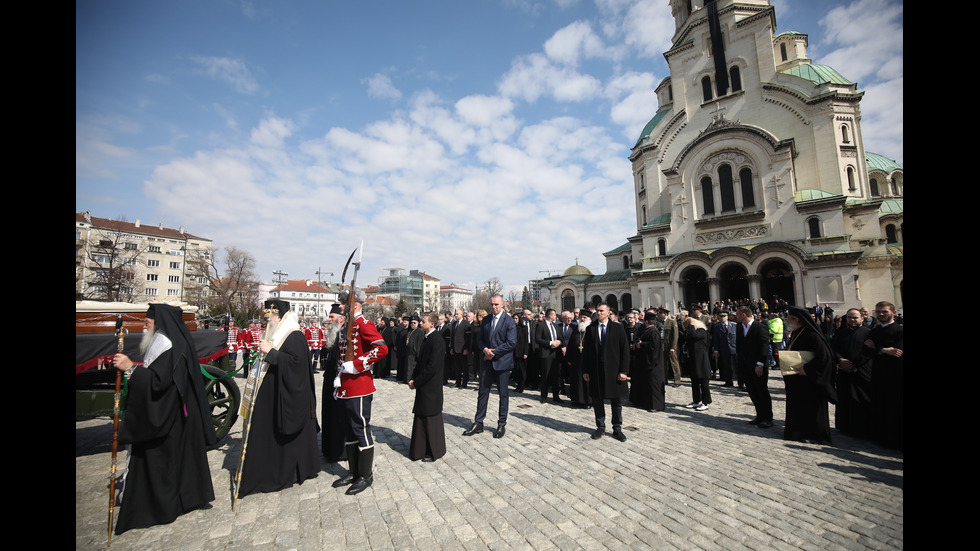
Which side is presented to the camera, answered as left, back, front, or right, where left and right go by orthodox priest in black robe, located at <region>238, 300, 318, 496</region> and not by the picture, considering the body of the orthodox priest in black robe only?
left

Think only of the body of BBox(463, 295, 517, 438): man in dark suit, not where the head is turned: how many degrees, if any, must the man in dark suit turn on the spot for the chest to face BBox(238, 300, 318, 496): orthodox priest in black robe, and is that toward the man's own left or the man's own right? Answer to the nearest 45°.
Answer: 0° — they already face them

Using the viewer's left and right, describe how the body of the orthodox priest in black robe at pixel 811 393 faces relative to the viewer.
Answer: facing to the left of the viewer

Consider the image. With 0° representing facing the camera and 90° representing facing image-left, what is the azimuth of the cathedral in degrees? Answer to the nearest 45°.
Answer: approximately 0°

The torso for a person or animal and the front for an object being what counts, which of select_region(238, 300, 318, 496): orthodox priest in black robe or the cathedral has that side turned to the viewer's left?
the orthodox priest in black robe

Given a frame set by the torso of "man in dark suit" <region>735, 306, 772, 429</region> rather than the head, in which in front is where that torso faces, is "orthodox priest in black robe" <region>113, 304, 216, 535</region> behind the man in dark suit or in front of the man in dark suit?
in front

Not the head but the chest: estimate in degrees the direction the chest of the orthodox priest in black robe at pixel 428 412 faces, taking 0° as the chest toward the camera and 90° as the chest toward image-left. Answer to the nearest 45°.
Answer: approximately 90°

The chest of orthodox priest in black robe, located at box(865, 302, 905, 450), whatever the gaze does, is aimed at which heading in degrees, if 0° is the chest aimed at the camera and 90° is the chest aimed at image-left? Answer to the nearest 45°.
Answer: approximately 45°

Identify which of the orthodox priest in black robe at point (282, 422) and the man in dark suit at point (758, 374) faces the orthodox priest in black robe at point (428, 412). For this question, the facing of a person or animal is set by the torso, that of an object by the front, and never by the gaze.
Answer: the man in dark suit

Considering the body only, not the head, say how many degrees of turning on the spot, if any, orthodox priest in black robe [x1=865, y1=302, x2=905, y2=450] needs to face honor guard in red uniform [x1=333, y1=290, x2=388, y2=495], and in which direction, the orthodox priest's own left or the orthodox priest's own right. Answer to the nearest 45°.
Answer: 0° — they already face them
